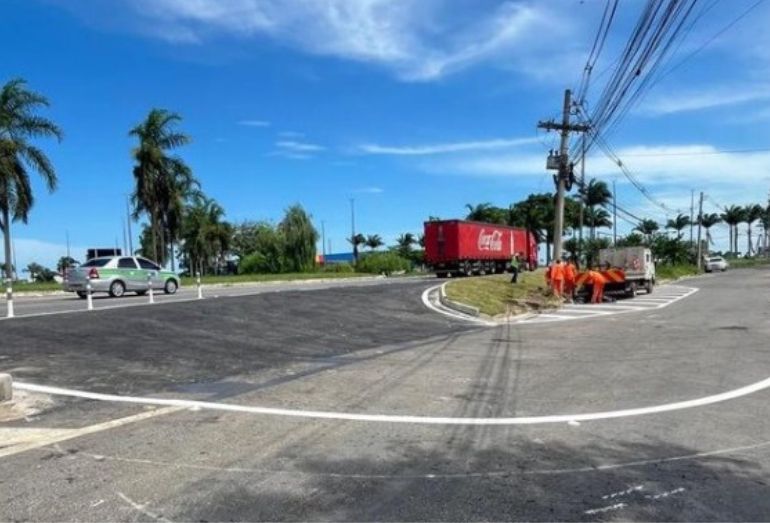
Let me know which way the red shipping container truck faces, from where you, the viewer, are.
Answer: facing away from the viewer and to the right of the viewer

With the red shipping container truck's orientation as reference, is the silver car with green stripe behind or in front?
behind

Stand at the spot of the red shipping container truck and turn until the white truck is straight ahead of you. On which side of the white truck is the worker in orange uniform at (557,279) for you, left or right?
right

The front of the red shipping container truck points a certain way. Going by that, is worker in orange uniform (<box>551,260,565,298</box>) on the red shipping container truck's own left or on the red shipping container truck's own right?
on the red shipping container truck's own right

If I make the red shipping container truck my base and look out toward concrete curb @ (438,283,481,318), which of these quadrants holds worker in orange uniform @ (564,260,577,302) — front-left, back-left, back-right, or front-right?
front-left

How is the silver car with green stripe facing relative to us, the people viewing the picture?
facing away from the viewer and to the right of the viewer

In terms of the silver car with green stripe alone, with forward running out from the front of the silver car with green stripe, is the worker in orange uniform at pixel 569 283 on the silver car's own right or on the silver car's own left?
on the silver car's own right

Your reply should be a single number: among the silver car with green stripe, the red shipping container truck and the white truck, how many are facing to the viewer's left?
0

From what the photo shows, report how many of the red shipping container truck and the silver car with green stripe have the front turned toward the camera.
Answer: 0

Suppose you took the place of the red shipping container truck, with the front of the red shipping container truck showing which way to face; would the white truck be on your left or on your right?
on your right
